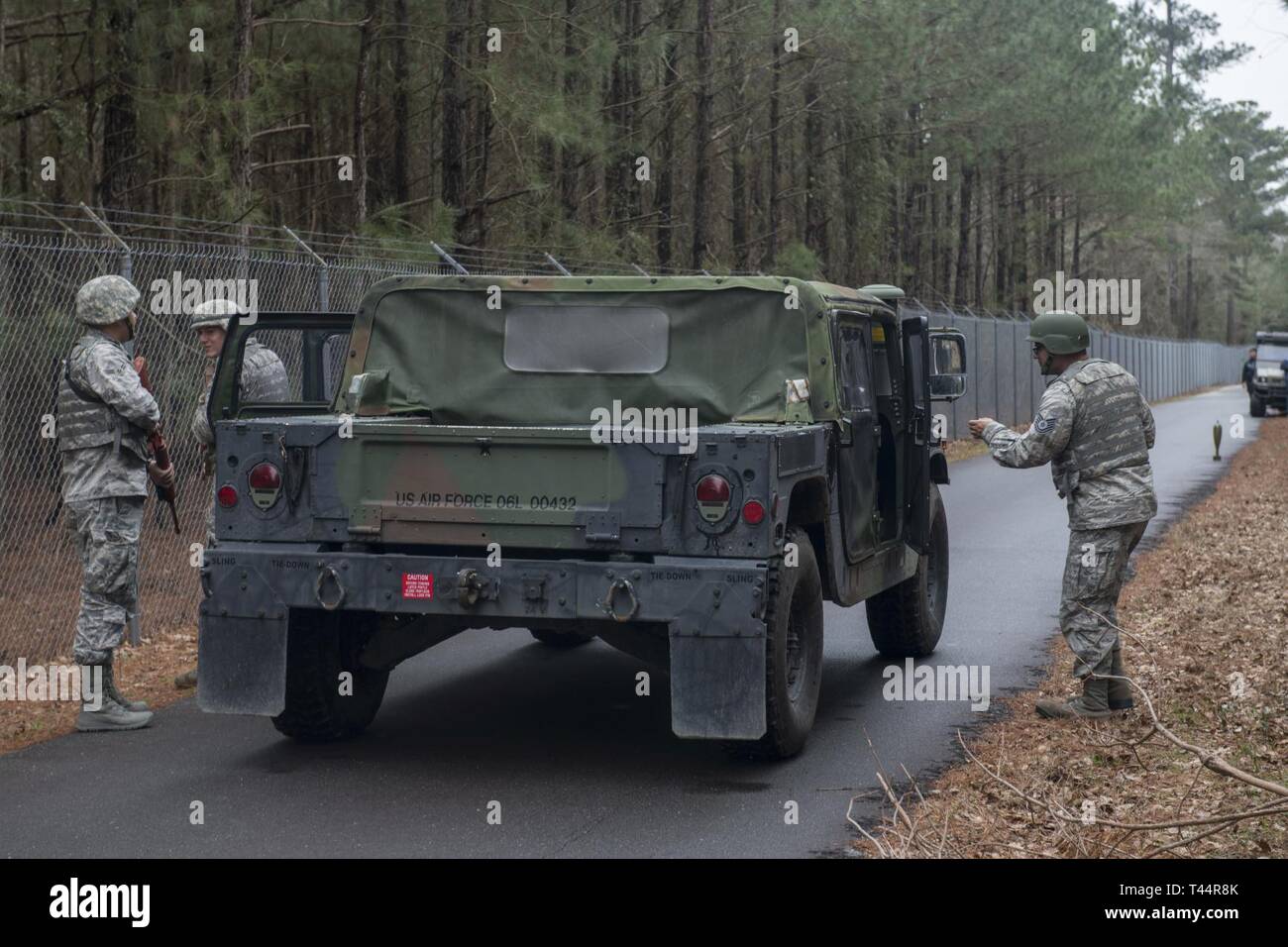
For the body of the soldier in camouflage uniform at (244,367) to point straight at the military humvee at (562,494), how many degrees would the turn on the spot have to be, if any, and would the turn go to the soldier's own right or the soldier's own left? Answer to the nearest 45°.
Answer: approximately 90° to the soldier's own left

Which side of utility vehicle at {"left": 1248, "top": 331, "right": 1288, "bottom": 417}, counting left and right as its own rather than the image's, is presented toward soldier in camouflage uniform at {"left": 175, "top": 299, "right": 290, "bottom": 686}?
front

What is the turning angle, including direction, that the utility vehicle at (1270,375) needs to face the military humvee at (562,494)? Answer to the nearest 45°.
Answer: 0° — it already faces it

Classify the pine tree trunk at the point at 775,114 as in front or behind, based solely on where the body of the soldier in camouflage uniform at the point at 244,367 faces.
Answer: behind

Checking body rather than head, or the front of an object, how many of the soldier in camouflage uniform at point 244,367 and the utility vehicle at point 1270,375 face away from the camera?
0

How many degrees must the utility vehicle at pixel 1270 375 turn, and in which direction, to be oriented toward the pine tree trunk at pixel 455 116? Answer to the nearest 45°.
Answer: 0° — it already faces it

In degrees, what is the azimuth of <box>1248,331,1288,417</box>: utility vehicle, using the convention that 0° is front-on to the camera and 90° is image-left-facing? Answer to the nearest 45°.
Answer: approximately 0°

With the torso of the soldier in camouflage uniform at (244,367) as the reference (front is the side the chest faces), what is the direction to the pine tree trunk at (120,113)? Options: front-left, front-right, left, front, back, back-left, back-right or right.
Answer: back-right
